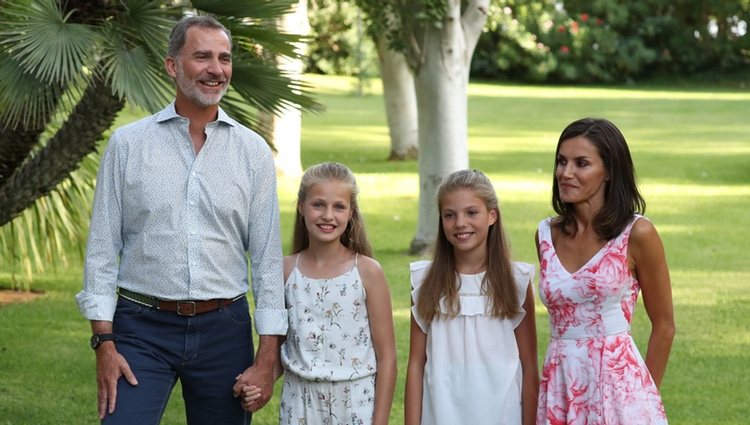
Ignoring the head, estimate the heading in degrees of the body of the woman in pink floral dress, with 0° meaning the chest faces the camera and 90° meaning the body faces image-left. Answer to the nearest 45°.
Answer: approximately 45°

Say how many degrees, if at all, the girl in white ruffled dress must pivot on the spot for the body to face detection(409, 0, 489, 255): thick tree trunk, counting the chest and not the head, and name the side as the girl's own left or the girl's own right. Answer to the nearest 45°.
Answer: approximately 180°

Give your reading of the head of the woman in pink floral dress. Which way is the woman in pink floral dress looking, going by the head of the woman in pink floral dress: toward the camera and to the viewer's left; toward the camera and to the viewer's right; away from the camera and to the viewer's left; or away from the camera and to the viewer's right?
toward the camera and to the viewer's left

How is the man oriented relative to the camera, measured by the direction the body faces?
toward the camera

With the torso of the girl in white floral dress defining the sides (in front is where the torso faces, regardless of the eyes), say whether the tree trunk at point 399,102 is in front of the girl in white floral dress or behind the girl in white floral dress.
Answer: behind

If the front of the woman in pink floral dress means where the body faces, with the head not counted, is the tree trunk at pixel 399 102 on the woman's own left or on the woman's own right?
on the woman's own right

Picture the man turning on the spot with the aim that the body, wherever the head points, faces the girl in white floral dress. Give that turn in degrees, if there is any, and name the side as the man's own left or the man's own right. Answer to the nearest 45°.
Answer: approximately 90° to the man's own left

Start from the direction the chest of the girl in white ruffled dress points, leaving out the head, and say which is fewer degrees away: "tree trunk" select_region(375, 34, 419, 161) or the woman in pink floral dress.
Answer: the woman in pink floral dress

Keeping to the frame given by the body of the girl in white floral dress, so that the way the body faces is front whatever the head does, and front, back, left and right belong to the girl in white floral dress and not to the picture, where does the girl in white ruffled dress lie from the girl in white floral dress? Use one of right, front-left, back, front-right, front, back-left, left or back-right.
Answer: left

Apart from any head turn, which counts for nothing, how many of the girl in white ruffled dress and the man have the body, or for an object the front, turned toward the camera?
2

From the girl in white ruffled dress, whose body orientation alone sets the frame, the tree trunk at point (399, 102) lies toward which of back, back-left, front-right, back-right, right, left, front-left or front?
back

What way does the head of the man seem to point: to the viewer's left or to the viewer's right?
to the viewer's right
